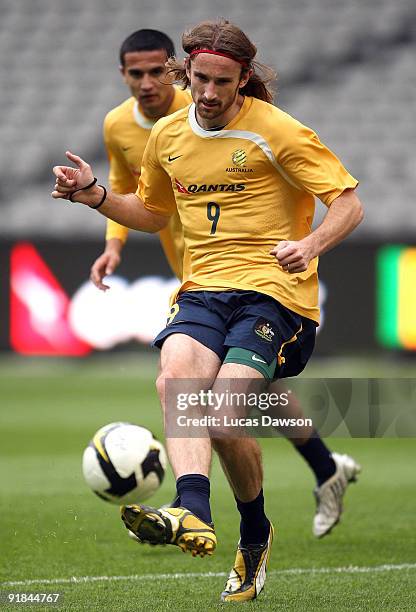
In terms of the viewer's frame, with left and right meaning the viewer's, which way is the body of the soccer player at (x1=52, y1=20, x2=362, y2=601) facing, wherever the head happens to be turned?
facing the viewer and to the left of the viewer

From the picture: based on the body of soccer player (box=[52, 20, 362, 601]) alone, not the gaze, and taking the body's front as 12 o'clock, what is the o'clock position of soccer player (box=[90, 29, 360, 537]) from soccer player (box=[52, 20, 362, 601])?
soccer player (box=[90, 29, 360, 537]) is roughly at 4 o'clock from soccer player (box=[52, 20, 362, 601]).

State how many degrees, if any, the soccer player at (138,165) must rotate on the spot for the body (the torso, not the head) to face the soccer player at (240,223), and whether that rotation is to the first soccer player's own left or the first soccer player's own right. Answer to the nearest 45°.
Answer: approximately 45° to the first soccer player's own left

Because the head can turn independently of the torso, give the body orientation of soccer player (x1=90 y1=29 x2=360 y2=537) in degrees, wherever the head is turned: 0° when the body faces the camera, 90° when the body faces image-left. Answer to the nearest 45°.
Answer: approximately 45°

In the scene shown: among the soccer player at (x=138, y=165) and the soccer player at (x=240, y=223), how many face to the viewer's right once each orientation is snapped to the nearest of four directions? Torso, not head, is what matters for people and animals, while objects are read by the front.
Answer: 0
